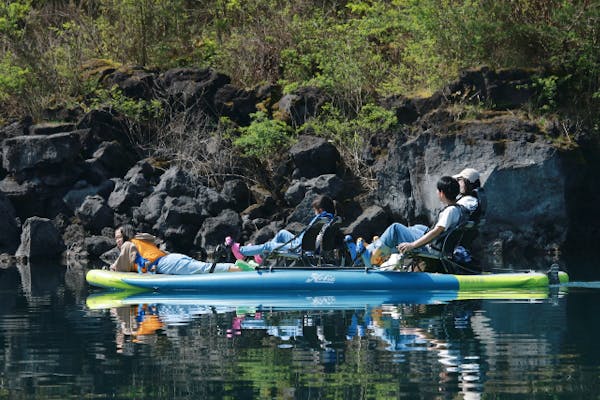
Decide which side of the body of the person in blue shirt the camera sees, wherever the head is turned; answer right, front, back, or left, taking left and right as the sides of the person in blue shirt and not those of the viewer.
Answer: left

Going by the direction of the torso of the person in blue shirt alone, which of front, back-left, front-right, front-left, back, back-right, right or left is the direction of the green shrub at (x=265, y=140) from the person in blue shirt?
right

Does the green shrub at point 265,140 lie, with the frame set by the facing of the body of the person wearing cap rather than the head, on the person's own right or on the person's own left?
on the person's own right

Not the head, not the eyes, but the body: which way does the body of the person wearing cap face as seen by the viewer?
to the viewer's left

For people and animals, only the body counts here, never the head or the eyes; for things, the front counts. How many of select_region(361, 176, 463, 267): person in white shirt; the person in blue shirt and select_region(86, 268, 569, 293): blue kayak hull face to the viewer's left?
3

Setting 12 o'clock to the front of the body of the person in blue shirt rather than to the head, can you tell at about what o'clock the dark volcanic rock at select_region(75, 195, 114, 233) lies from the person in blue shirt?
The dark volcanic rock is roughly at 2 o'clock from the person in blue shirt.

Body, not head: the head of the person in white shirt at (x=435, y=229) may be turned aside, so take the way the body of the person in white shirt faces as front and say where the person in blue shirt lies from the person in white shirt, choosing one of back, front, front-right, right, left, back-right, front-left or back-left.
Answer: front-right

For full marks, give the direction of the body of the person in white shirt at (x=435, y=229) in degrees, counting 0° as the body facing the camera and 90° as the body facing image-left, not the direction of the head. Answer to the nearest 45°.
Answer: approximately 90°

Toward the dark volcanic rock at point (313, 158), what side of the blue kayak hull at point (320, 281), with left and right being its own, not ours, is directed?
right

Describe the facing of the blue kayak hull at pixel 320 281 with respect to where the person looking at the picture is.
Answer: facing to the left of the viewer
